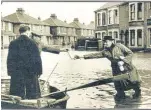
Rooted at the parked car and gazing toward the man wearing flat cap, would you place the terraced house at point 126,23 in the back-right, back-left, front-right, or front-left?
front-left

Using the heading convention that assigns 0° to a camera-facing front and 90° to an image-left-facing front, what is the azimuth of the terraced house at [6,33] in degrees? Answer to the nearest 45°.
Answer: approximately 315°

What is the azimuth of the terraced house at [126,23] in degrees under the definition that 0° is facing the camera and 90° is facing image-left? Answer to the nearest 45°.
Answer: approximately 45°

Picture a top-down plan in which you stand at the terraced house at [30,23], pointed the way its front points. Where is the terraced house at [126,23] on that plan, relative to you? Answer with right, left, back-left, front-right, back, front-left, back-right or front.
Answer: front-left

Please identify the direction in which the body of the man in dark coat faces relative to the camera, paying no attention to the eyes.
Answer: away from the camera

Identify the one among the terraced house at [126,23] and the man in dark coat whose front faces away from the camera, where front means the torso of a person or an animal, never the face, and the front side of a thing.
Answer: the man in dark coat

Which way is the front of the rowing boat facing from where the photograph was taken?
facing to the right of the viewer

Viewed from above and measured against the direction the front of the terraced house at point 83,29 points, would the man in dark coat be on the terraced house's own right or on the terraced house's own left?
on the terraced house's own right

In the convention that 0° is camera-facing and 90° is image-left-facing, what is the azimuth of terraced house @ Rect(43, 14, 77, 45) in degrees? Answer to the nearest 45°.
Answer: approximately 315°
